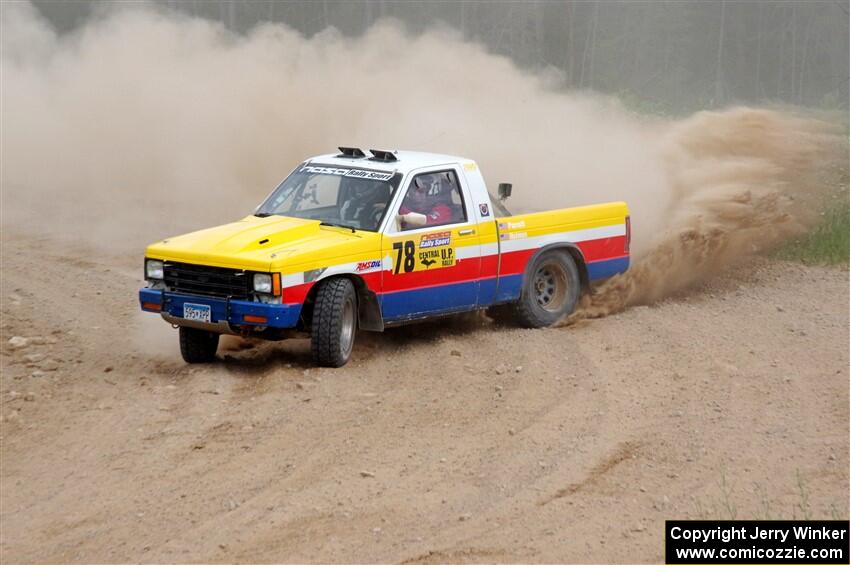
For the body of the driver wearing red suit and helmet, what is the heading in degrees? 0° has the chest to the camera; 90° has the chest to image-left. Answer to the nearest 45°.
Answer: approximately 45°

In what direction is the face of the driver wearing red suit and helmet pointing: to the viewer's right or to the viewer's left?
to the viewer's left

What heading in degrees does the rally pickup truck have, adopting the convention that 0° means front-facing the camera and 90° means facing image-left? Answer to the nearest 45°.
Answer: approximately 45°
